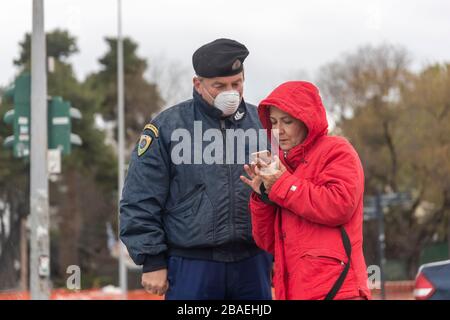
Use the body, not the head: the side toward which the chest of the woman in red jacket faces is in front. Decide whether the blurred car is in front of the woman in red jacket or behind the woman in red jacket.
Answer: behind

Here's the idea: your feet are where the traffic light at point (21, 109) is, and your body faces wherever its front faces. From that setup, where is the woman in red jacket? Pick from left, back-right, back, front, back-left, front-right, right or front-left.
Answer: left

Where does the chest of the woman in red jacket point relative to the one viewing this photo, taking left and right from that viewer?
facing the viewer and to the left of the viewer

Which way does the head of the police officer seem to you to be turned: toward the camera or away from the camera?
toward the camera

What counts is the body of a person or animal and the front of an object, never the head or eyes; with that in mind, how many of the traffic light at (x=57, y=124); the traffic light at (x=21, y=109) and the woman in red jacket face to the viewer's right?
1

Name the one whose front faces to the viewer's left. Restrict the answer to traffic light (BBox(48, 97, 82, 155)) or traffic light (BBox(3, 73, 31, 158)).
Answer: traffic light (BBox(3, 73, 31, 158))

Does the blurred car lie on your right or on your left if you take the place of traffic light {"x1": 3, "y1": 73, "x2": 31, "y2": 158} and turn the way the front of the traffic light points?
on your left

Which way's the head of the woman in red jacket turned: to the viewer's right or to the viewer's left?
to the viewer's left

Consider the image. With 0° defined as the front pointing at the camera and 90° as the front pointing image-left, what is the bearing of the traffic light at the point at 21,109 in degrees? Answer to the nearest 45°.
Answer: approximately 90°

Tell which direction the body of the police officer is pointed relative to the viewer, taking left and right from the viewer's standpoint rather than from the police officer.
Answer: facing the viewer and to the right of the viewer

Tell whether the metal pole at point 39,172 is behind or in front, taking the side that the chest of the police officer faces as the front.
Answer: behind

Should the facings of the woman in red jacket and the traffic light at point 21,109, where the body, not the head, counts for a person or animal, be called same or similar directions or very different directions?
same or similar directions
